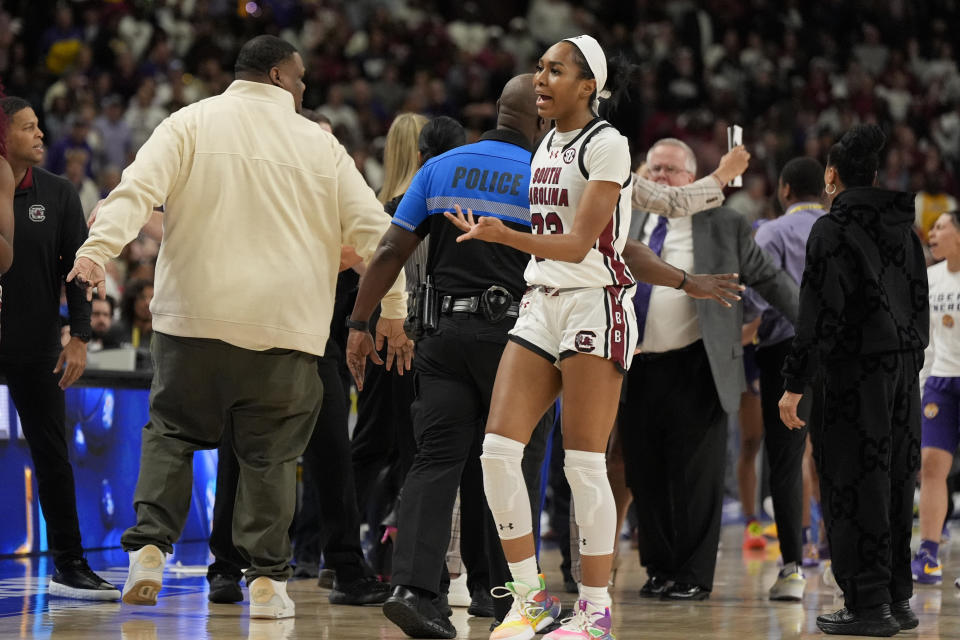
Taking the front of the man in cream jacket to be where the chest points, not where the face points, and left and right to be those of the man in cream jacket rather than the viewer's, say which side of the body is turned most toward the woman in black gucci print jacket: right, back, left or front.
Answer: right

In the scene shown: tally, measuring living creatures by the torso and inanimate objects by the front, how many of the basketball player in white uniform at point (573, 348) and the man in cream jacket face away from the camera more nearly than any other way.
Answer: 1

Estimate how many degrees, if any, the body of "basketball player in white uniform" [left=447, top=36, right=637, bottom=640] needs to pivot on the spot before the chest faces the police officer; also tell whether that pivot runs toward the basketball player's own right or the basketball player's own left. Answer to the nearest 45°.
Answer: approximately 90° to the basketball player's own right

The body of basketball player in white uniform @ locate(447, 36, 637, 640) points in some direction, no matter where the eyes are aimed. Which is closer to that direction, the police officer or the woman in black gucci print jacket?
the police officer

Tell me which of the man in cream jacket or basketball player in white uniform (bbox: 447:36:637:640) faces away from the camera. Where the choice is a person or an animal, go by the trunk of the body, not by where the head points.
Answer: the man in cream jacket

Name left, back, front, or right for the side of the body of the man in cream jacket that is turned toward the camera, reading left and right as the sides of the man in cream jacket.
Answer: back

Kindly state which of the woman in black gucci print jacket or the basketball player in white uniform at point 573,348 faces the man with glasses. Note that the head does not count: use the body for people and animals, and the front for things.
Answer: the woman in black gucci print jacket

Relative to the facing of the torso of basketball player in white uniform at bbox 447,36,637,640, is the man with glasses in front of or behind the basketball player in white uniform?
behind

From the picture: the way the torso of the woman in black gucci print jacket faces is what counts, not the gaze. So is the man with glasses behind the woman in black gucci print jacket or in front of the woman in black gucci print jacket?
in front

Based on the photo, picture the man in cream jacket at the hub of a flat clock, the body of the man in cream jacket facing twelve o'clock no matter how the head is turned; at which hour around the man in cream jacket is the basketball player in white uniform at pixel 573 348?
The basketball player in white uniform is roughly at 4 o'clock from the man in cream jacket.
